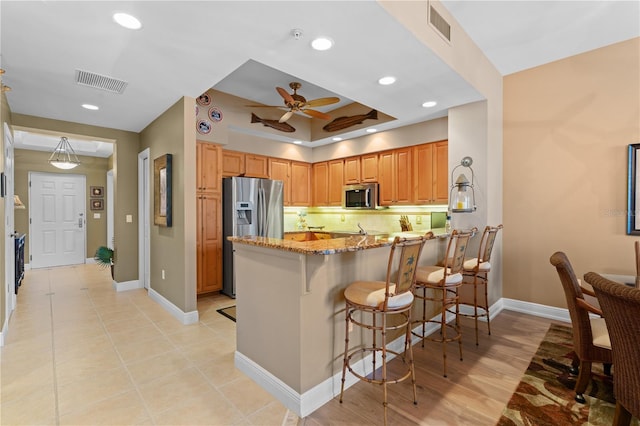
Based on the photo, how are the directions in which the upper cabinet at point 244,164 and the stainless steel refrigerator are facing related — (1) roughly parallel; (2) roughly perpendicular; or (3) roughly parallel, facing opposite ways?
roughly parallel

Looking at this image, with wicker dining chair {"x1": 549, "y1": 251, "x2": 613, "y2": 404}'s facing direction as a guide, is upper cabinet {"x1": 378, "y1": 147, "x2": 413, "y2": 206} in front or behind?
behind

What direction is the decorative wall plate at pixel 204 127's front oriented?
toward the camera

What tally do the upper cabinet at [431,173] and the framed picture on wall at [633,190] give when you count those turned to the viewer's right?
0

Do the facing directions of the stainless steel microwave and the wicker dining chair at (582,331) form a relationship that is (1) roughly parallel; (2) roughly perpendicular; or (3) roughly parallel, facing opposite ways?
roughly perpendicular

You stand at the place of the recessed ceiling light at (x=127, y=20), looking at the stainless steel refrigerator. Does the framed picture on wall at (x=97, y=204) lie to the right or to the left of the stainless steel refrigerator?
left

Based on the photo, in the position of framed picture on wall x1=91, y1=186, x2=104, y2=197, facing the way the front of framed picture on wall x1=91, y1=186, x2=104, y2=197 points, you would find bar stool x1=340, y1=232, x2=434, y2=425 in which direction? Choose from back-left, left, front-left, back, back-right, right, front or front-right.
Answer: front

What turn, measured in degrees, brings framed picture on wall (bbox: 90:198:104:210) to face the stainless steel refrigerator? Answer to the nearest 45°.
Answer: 0° — it already faces it

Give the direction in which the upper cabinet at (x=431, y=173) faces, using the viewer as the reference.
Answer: facing the viewer and to the left of the viewer

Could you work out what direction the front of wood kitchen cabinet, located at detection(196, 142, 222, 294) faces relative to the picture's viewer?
facing the viewer and to the right of the viewer

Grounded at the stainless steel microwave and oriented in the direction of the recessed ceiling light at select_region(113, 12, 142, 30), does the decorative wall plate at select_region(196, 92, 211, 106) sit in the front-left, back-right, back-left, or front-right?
front-right

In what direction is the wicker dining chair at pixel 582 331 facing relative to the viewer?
to the viewer's right

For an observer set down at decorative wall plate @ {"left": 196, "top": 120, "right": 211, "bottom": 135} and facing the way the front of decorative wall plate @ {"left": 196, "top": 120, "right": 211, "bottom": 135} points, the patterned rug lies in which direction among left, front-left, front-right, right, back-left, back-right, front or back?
front-left

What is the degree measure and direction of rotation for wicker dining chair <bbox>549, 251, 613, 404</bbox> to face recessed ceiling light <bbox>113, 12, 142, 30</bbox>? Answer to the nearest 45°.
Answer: approximately 135° to its right

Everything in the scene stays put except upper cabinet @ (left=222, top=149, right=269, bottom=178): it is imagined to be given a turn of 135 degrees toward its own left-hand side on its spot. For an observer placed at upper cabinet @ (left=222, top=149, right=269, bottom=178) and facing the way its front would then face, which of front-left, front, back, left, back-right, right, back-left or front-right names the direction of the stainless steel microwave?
right

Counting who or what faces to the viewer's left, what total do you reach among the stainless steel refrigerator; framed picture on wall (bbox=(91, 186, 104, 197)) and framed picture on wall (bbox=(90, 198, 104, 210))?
0
